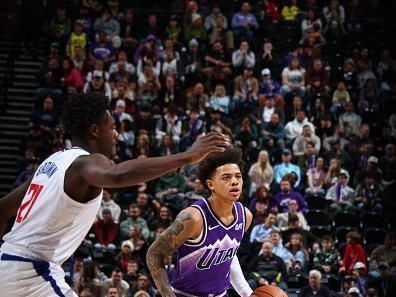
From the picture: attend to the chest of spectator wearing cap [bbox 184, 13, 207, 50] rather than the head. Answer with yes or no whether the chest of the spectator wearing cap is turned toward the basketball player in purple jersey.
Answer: yes

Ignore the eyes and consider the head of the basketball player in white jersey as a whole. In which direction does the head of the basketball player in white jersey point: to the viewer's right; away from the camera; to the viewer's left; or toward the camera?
to the viewer's right

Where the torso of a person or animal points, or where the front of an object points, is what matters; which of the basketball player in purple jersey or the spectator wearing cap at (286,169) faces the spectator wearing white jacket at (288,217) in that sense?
the spectator wearing cap at (286,169)

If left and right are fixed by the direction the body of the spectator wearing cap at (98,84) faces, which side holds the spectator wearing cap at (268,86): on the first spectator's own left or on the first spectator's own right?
on the first spectator's own left

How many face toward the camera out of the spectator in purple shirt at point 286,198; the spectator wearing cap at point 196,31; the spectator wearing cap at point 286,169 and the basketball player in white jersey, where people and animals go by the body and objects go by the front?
3

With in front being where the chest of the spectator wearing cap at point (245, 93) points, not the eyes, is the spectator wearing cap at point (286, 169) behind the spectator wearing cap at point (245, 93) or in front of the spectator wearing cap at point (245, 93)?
in front

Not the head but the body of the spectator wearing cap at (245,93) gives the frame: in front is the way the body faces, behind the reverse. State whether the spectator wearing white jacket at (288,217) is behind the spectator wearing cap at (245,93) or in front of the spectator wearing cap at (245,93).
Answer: in front

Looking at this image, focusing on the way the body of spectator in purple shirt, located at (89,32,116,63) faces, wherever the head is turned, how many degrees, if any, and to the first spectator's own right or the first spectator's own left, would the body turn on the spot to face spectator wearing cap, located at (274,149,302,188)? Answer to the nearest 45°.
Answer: approximately 45° to the first spectator's own left

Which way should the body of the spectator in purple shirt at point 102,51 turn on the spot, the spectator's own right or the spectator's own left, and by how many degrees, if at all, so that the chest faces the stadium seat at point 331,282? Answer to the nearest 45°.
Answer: approximately 45° to the spectator's own left

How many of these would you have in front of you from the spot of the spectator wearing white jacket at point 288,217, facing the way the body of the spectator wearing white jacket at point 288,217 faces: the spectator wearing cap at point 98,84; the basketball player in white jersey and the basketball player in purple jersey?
2
